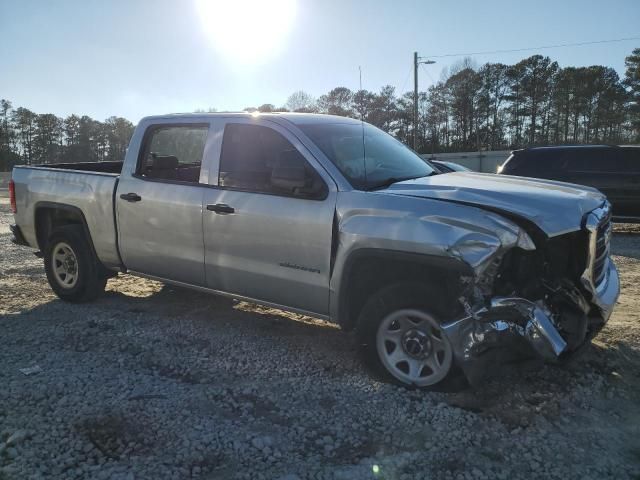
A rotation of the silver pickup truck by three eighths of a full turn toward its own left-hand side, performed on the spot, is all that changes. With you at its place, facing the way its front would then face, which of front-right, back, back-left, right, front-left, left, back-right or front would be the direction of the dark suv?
front-right

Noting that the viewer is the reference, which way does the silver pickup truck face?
facing the viewer and to the right of the viewer
